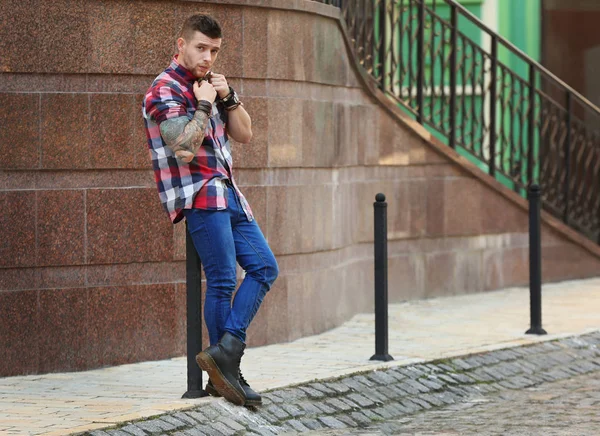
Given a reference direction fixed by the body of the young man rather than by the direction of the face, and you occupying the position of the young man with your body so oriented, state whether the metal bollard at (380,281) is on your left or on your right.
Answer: on your left

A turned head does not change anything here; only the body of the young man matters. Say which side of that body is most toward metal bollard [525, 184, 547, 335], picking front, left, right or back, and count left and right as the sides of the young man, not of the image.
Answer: left

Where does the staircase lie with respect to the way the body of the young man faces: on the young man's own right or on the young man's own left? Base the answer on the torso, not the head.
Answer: on the young man's own left

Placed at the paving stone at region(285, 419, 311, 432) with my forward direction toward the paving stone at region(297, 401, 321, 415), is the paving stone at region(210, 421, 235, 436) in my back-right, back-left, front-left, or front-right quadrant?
back-left
